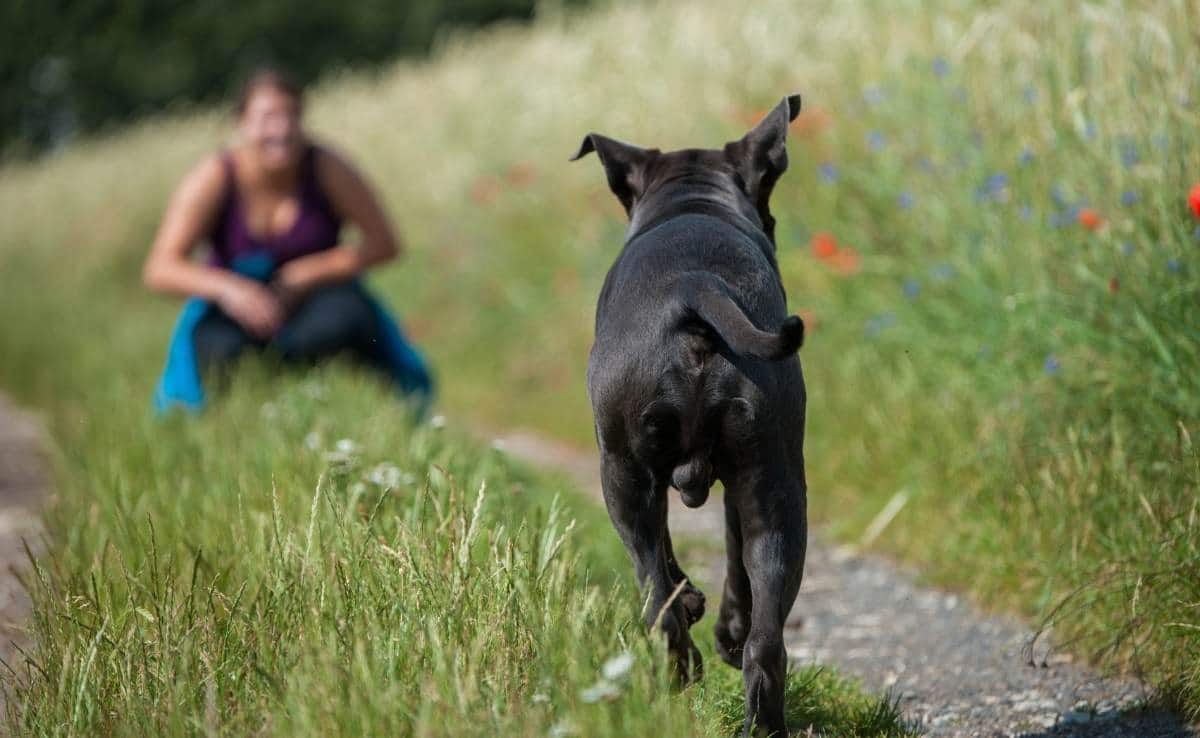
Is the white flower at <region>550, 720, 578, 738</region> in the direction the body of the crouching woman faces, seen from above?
yes

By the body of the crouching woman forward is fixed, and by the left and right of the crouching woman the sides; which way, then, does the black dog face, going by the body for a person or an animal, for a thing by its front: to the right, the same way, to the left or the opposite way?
the opposite way

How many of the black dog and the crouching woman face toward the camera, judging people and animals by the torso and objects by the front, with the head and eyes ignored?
1

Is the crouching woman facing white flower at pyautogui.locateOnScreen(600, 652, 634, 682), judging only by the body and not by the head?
yes

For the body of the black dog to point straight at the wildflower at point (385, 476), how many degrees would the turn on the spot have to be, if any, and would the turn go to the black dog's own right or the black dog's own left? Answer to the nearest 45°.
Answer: approximately 45° to the black dog's own left

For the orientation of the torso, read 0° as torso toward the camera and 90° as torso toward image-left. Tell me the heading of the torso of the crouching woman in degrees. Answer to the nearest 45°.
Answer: approximately 0°

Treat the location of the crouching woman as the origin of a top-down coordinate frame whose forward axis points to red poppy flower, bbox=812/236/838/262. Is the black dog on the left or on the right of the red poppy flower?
right

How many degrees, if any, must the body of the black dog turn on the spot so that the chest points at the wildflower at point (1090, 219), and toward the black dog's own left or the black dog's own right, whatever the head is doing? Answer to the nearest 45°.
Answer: approximately 45° to the black dog's own right

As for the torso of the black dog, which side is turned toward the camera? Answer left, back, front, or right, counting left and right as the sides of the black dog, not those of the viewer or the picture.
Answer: back

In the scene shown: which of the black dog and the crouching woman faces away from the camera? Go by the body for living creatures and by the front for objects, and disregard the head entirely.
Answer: the black dog

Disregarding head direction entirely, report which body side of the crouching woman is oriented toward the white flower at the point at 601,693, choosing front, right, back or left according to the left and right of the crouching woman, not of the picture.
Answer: front

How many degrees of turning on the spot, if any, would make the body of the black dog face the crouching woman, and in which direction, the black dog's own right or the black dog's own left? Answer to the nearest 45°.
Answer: approximately 45° to the black dog's own left

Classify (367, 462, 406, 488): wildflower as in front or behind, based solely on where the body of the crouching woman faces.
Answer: in front
